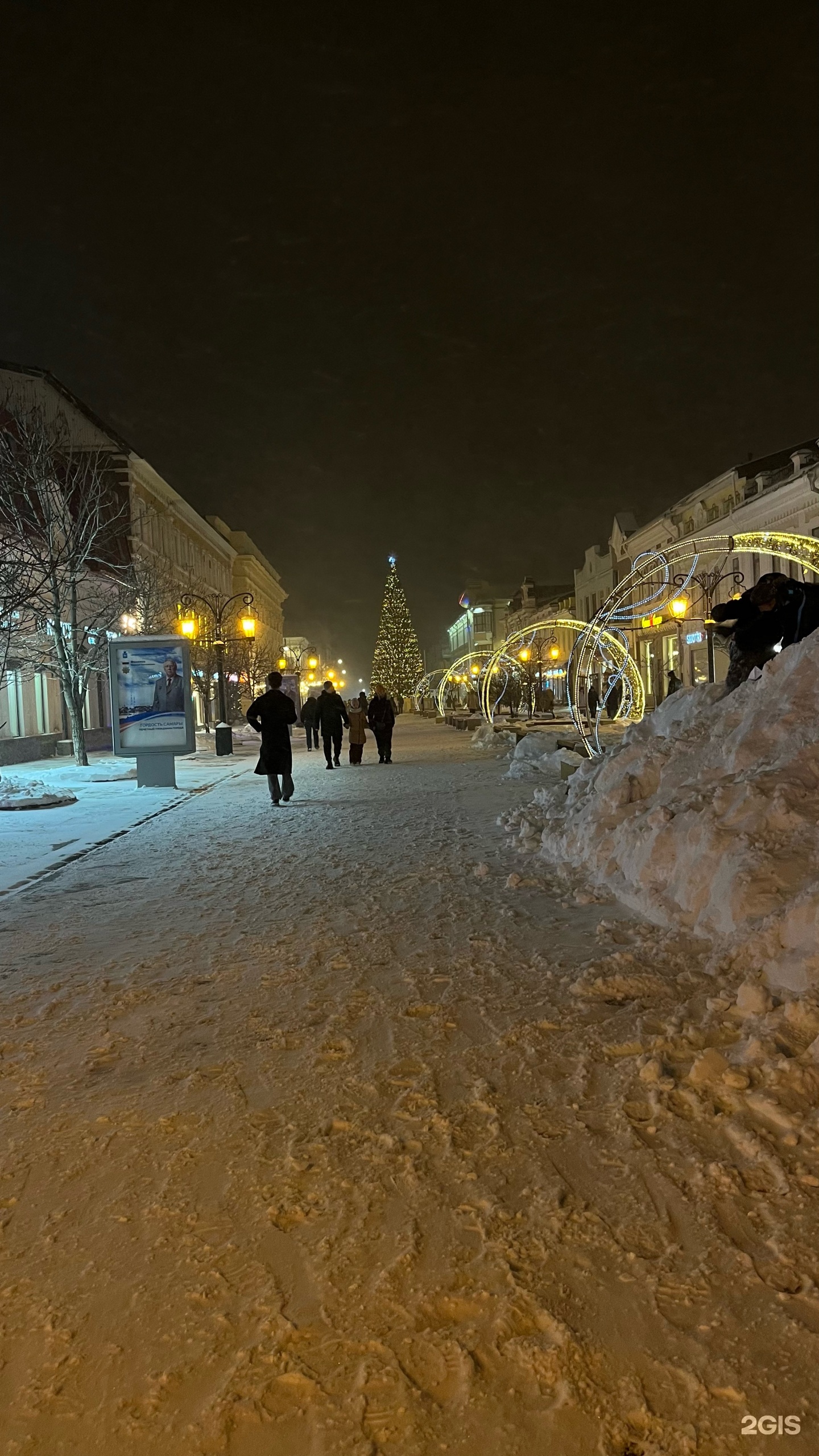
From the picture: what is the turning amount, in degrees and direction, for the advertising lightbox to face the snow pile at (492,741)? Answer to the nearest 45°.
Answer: approximately 135° to its left

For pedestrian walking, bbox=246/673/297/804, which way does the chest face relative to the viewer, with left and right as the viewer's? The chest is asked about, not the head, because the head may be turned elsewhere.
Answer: facing away from the viewer

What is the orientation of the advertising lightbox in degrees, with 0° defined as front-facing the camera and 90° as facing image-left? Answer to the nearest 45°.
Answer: approximately 0°

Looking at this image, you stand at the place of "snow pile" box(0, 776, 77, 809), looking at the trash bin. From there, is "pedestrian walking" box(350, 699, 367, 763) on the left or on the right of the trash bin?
right

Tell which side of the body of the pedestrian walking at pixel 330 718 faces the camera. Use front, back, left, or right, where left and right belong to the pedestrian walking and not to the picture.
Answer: back

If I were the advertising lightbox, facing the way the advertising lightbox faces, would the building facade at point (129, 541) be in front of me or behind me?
behind

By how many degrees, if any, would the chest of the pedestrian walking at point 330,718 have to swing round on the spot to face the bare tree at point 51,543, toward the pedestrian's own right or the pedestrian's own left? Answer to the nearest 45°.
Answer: approximately 45° to the pedestrian's own left

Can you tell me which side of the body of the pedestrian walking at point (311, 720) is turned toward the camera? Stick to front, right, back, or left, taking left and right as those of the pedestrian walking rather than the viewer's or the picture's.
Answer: back

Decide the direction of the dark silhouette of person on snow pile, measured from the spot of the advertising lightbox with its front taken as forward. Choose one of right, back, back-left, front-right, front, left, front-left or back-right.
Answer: front-left

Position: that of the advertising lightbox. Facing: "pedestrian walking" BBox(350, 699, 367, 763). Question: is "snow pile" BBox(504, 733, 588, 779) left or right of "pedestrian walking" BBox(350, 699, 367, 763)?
right

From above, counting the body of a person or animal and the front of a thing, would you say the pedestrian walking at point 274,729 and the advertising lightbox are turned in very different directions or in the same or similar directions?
very different directions

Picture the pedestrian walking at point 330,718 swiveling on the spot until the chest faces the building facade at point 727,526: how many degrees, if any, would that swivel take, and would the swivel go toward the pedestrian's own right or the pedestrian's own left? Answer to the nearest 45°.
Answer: approximately 45° to the pedestrian's own right
